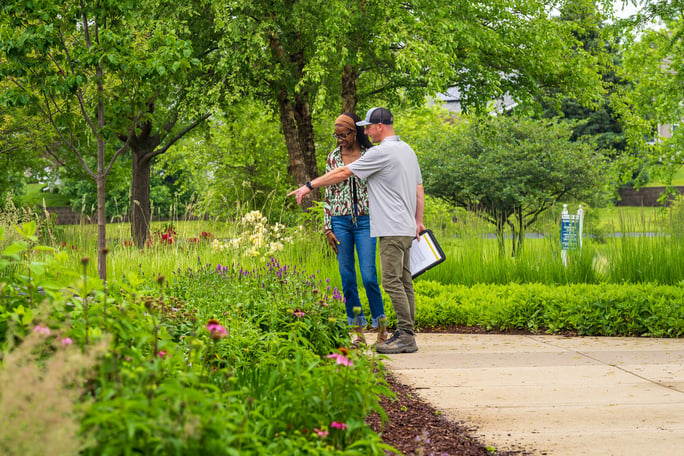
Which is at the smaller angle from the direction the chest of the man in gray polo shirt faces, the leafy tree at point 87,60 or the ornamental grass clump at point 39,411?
the leafy tree

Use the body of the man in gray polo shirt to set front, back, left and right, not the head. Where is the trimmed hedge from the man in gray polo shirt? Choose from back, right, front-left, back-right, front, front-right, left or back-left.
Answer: back-right

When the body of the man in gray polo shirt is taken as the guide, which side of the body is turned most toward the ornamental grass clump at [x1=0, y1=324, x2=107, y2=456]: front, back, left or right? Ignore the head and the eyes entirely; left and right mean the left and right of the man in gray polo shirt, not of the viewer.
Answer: left

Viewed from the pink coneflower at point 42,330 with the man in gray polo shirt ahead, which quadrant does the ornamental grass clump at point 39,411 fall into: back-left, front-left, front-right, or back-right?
back-right

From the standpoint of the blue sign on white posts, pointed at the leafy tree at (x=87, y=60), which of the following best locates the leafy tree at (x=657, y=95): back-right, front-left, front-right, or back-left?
back-right

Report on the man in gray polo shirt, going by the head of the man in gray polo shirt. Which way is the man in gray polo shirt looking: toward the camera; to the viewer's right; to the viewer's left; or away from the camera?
to the viewer's left

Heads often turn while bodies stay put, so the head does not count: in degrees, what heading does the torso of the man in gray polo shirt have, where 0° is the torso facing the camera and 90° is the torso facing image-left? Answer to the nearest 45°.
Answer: approximately 90°
